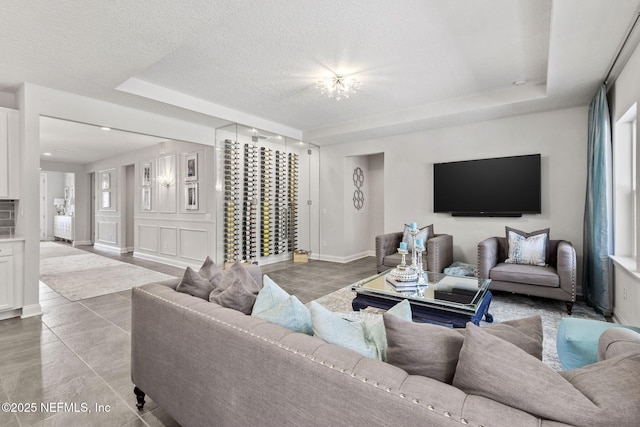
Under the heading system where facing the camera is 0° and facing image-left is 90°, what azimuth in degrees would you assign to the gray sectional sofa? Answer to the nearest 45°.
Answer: approximately 225°

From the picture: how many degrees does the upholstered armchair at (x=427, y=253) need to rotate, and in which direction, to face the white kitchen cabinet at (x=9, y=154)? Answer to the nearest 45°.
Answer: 0° — it already faces it

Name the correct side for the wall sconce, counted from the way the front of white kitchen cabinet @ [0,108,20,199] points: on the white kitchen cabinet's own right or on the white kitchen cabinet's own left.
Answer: on the white kitchen cabinet's own left

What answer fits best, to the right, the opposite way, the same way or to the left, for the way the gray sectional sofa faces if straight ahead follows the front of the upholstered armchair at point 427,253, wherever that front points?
the opposite way

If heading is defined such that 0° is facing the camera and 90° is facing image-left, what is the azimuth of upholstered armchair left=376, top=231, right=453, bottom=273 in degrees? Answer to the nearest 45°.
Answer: approximately 45°

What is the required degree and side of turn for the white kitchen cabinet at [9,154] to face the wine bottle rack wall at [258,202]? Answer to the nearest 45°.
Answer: approximately 90° to its left

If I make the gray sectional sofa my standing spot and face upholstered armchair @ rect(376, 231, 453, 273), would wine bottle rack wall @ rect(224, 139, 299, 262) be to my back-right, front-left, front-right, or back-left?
front-left

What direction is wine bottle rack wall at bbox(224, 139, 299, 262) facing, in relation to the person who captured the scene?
facing the viewer and to the right of the viewer

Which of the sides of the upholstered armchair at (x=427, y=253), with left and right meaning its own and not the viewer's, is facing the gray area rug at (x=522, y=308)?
left

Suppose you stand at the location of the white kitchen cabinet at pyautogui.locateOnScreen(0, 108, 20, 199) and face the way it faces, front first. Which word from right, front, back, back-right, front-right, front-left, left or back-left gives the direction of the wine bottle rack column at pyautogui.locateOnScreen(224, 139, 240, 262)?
left
